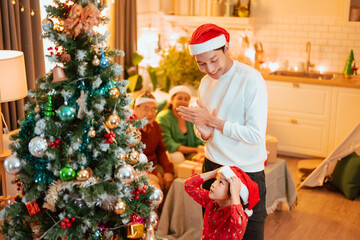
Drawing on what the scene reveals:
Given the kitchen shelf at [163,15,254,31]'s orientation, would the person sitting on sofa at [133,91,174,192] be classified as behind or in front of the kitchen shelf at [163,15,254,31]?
in front

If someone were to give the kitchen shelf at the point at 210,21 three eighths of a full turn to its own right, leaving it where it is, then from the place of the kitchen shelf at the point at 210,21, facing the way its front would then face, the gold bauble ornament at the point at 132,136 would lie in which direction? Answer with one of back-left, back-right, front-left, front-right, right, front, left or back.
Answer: back-left

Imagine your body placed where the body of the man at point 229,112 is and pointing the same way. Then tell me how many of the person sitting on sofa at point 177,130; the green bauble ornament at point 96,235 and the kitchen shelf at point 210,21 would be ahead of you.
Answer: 1

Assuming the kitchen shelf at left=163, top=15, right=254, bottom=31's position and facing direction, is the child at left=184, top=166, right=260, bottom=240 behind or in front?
in front

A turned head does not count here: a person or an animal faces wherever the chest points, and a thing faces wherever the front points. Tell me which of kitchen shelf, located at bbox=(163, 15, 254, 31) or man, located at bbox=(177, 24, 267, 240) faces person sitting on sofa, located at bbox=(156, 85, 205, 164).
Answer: the kitchen shelf

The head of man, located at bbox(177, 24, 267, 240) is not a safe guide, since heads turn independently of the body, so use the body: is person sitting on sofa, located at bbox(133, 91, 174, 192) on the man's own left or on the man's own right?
on the man's own right

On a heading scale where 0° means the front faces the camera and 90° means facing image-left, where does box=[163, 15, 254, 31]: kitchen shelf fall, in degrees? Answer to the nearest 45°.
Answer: approximately 0°

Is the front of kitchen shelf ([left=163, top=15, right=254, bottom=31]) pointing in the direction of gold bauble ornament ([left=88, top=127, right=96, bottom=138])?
yes

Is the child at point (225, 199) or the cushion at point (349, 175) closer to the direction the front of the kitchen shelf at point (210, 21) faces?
the child

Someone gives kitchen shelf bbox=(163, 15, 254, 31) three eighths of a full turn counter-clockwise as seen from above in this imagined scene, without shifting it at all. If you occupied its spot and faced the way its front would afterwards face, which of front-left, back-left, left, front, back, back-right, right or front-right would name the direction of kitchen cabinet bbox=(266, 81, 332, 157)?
right

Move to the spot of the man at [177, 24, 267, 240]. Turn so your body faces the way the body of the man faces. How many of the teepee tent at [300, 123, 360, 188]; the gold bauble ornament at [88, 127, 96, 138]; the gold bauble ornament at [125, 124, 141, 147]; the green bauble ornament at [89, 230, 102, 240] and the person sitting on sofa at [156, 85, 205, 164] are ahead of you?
3

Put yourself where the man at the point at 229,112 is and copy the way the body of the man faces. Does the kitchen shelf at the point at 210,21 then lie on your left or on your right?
on your right

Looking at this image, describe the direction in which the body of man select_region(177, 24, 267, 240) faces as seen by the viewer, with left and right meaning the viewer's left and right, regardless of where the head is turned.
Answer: facing the viewer and to the left of the viewer

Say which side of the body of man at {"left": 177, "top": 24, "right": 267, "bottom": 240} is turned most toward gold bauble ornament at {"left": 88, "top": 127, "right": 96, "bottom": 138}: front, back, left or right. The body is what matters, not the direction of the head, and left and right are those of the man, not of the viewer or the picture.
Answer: front
